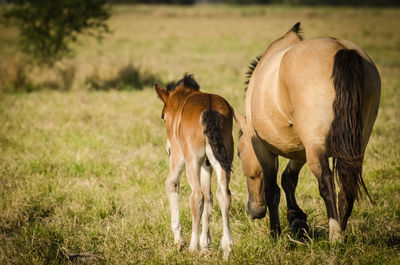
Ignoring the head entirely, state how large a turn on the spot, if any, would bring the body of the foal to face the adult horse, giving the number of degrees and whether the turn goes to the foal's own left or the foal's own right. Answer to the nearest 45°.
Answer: approximately 135° to the foal's own right

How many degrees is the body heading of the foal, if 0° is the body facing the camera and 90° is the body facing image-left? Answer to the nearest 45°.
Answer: approximately 135°

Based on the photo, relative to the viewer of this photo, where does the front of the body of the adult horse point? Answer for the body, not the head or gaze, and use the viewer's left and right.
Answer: facing away from the viewer and to the left of the viewer
